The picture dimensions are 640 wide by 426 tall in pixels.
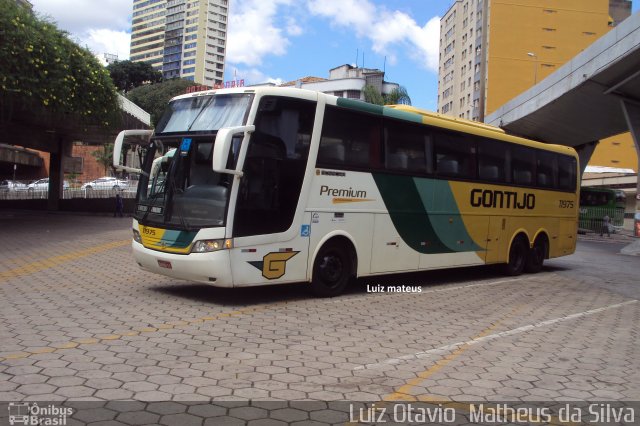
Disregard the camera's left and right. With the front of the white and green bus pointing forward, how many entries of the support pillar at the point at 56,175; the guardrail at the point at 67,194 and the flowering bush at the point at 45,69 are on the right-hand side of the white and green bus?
3

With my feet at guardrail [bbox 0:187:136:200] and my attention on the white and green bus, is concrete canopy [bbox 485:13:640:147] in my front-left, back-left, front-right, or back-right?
front-left

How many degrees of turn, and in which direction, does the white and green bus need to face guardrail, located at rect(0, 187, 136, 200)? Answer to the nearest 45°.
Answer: approximately 90° to its right

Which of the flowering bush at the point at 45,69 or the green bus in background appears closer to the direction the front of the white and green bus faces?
the flowering bush

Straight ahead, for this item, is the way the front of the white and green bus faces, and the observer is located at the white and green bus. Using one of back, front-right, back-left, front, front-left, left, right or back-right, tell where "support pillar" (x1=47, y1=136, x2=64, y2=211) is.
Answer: right

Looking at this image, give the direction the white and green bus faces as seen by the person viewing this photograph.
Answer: facing the viewer and to the left of the viewer

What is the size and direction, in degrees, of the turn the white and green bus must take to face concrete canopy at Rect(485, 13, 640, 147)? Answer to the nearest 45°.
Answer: approximately 180°

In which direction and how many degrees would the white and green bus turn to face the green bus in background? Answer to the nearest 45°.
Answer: approximately 180°

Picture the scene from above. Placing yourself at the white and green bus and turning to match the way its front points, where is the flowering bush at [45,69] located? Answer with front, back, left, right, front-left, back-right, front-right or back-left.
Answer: right
